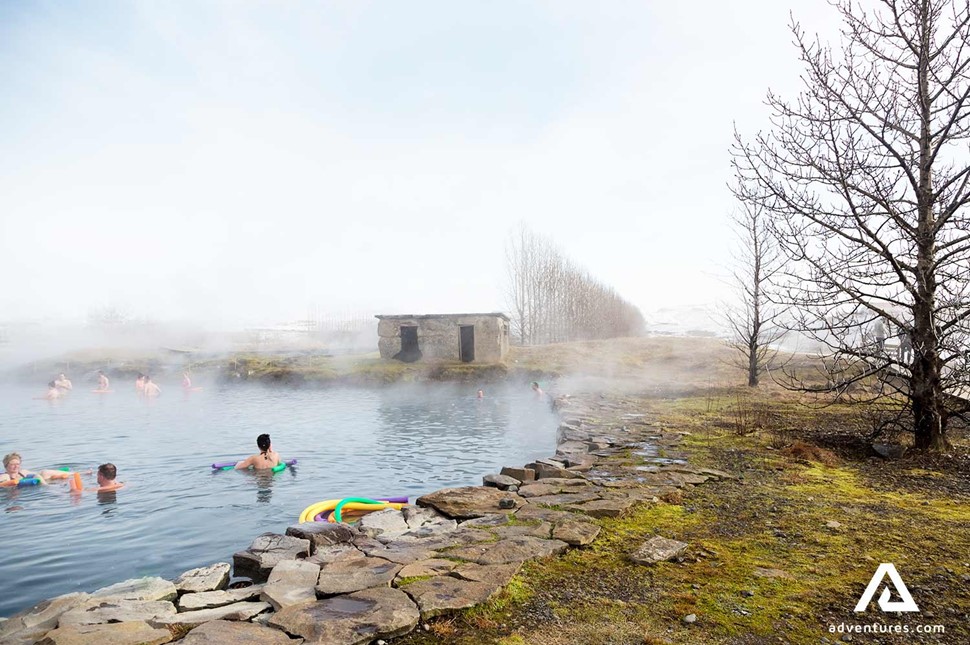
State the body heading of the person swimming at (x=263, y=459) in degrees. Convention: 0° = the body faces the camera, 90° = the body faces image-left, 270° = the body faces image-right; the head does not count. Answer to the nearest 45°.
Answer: approximately 180°

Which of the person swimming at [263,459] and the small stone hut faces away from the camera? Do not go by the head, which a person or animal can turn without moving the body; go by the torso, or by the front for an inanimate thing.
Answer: the person swimming

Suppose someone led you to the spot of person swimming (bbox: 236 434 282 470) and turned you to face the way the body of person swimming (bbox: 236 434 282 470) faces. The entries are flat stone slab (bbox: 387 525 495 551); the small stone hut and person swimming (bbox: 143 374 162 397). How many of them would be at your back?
1

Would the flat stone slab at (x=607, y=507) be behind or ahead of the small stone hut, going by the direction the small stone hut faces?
ahead

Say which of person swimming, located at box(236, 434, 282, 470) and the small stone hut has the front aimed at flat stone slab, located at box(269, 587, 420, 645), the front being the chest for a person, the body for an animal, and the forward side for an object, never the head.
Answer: the small stone hut

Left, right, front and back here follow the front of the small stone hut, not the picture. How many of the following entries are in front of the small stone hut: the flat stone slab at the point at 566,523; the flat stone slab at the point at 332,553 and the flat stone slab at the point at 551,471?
3

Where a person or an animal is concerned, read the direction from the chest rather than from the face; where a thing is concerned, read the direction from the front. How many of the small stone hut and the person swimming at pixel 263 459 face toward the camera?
1

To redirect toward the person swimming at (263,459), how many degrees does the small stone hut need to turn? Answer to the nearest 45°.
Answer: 0° — it already faces them

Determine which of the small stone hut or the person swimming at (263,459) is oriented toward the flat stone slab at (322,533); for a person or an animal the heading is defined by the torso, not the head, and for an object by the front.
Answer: the small stone hut

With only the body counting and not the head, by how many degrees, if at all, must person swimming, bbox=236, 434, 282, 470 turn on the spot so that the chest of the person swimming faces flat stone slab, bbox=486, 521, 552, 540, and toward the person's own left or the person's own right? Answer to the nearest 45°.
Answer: approximately 180°

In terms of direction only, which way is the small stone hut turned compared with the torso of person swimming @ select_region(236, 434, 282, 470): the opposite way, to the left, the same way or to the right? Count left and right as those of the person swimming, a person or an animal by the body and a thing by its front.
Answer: the opposite way

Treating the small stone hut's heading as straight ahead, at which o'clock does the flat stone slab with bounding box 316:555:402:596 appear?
The flat stone slab is roughly at 12 o'clock from the small stone hut.
